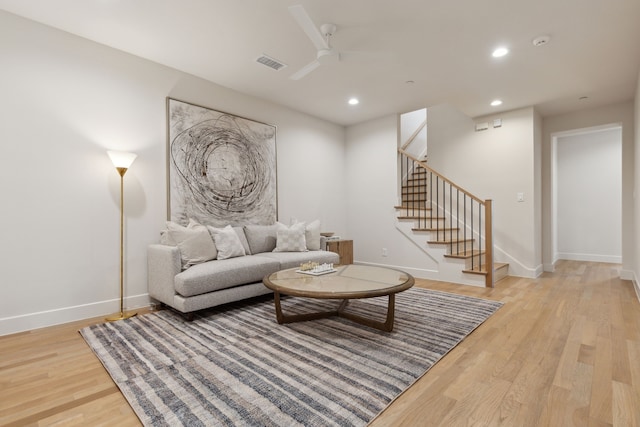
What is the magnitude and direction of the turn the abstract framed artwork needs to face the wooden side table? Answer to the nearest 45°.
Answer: approximately 45° to its left

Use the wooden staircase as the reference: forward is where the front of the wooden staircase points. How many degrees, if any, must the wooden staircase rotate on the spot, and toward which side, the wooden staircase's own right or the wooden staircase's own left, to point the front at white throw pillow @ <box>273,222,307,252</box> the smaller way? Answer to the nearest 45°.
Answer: approximately 90° to the wooden staircase's own right

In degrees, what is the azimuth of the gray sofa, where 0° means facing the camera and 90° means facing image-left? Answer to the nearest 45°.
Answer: approximately 315°

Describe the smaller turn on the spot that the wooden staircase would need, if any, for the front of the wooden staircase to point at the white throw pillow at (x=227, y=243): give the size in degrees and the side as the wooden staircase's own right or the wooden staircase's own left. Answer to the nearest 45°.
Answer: approximately 90° to the wooden staircase's own right

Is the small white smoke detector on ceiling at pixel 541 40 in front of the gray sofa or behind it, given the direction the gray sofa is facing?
in front

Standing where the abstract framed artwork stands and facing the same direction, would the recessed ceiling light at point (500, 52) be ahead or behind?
ahead

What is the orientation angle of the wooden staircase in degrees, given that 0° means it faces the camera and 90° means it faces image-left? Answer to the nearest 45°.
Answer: approximately 315°

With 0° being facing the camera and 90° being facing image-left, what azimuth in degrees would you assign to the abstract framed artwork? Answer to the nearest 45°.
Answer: approximately 315°
